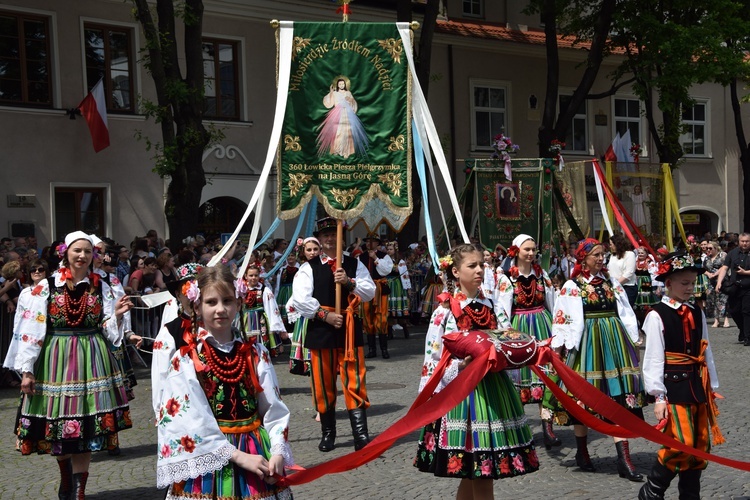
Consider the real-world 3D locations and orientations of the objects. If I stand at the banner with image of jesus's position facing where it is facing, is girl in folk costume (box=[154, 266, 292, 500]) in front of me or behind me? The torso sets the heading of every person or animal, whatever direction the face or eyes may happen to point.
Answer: in front

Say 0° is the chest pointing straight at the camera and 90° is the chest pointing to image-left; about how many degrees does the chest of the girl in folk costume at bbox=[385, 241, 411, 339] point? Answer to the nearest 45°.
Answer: approximately 45°

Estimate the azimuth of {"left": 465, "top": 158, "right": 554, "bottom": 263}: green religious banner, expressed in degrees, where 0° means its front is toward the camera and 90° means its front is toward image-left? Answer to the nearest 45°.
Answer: approximately 0°

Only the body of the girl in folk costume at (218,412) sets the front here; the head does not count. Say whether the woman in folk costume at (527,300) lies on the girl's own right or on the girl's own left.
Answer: on the girl's own left

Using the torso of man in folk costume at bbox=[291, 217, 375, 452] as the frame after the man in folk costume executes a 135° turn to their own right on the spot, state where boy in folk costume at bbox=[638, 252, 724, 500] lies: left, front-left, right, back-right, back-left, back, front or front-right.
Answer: back

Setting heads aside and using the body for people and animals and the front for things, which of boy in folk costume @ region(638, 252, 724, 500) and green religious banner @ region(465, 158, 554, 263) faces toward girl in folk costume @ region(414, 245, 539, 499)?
the green religious banner

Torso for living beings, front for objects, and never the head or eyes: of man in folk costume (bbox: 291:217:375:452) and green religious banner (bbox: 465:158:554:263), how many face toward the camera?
2

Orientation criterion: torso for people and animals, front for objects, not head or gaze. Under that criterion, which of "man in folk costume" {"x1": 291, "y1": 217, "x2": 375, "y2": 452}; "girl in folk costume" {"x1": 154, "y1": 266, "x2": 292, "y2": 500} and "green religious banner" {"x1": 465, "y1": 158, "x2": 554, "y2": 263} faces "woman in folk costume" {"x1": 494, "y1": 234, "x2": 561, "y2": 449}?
the green religious banner

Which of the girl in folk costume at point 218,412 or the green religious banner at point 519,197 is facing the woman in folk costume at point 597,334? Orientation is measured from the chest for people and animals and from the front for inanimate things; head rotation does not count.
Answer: the green religious banner

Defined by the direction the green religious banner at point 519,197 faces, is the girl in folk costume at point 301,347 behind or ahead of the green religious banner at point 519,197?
ahead

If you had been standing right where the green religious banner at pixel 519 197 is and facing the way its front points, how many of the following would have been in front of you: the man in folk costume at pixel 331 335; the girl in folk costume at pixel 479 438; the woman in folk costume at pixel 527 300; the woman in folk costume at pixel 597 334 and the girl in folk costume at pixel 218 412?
5
